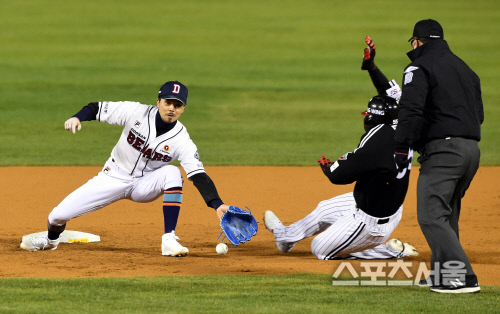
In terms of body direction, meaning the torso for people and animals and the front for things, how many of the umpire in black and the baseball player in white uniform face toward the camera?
1

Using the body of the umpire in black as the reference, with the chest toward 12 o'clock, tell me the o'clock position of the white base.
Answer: The white base is roughly at 11 o'clock from the umpire in black.

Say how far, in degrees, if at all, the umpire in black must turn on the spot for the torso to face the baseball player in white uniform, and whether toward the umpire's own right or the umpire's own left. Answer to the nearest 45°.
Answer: approximately 45° to the umpire's own left

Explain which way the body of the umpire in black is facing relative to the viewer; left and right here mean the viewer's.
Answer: facing away from the viewer and to the left of the viewer

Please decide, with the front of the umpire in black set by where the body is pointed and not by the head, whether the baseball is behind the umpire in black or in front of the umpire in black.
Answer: in front

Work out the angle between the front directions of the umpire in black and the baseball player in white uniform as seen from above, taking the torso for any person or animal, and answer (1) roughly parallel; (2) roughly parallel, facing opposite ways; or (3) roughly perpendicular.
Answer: roughly parallel, facing opposite ways

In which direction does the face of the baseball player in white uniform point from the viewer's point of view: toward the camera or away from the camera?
toward the camera

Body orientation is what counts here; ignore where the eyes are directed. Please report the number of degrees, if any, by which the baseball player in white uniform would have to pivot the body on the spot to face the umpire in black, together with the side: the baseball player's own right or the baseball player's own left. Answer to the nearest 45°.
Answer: approximately 45° to the baseball player's own left

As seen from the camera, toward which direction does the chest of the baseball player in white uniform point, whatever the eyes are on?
toward the camera

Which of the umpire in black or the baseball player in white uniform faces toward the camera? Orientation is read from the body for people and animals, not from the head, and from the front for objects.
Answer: the baseball player in white uniform

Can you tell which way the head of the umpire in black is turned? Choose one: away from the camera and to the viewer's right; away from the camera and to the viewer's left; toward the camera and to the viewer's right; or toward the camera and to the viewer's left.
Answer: away from the camera and to the viewer's left
